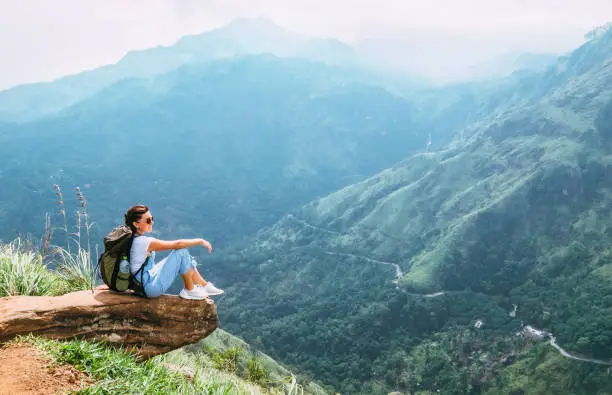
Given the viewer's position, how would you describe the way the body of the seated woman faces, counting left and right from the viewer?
facing to the right of the viewer
